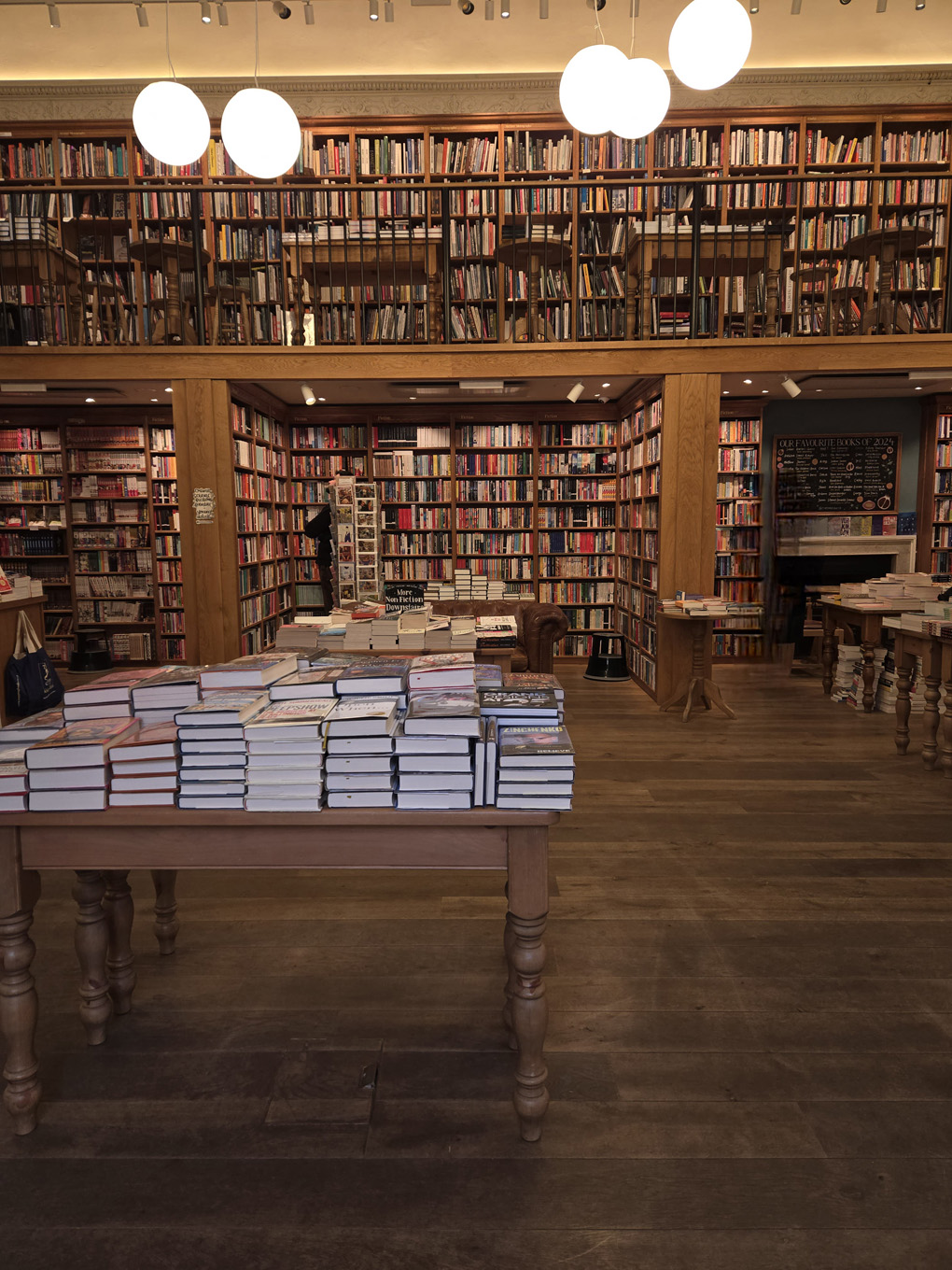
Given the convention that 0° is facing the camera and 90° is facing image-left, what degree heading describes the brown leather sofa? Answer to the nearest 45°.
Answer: approximately 0°

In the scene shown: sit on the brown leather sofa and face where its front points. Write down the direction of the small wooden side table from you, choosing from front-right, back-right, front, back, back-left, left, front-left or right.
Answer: left

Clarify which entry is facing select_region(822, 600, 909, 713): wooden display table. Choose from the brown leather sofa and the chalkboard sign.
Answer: the chalkboard sign

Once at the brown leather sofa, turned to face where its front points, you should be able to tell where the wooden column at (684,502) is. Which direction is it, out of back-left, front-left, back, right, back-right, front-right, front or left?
left

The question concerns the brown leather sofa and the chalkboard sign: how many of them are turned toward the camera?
2
